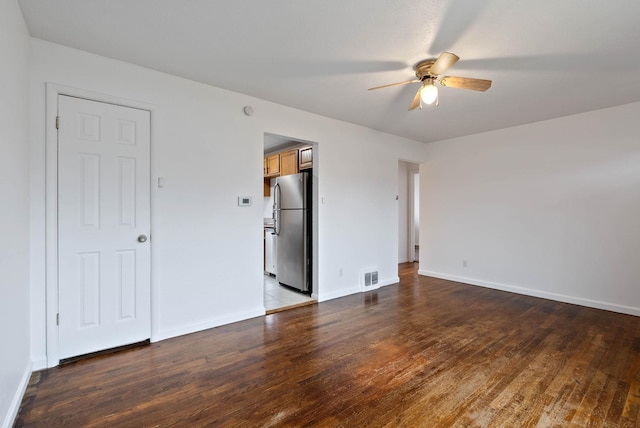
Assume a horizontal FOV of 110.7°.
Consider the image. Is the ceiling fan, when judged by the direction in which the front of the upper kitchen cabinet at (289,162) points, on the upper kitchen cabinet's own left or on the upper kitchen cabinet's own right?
on the upper kitchen cabinet's own left

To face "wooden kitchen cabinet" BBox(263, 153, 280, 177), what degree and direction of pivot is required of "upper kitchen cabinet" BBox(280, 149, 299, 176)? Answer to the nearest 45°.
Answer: approximately 90° to its right

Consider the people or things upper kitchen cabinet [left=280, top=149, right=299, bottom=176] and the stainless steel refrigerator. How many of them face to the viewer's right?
0

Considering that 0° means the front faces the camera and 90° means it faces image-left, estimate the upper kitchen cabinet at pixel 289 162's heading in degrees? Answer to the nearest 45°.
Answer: approximately 45°

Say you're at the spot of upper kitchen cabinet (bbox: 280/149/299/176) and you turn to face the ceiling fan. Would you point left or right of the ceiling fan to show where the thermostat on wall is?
right
